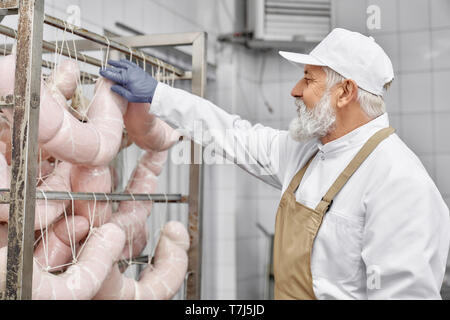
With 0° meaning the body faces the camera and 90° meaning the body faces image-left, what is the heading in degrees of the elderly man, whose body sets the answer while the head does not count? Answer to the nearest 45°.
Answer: approximately 90°
